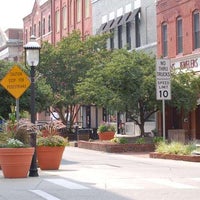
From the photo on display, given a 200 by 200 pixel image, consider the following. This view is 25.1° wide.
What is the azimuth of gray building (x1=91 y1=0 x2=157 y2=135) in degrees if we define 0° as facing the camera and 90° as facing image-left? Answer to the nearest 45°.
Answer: approximately 45°

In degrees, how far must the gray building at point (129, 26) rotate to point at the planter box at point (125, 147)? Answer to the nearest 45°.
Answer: approximately 45° to its left

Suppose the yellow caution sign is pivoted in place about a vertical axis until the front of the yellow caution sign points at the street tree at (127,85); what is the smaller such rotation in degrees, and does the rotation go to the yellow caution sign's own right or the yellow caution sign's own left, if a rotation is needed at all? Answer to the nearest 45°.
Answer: approximately 135° to the yellow caution sign's own left

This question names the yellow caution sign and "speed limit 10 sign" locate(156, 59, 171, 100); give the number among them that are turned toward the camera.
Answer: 2

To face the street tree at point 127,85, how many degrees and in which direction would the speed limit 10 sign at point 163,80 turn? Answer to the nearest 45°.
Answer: approximately 135° to its right

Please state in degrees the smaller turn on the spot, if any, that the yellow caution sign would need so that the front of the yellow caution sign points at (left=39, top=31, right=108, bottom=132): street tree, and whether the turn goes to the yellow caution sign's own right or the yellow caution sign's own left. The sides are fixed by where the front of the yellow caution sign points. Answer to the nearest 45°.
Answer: approximately 180°

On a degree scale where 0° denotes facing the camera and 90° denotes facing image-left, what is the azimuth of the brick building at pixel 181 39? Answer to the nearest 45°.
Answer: approximately 45°

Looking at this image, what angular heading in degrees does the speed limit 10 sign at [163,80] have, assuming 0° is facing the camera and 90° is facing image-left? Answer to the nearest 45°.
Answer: approximately 0°

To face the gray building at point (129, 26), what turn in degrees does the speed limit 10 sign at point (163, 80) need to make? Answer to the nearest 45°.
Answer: approximately 180°
